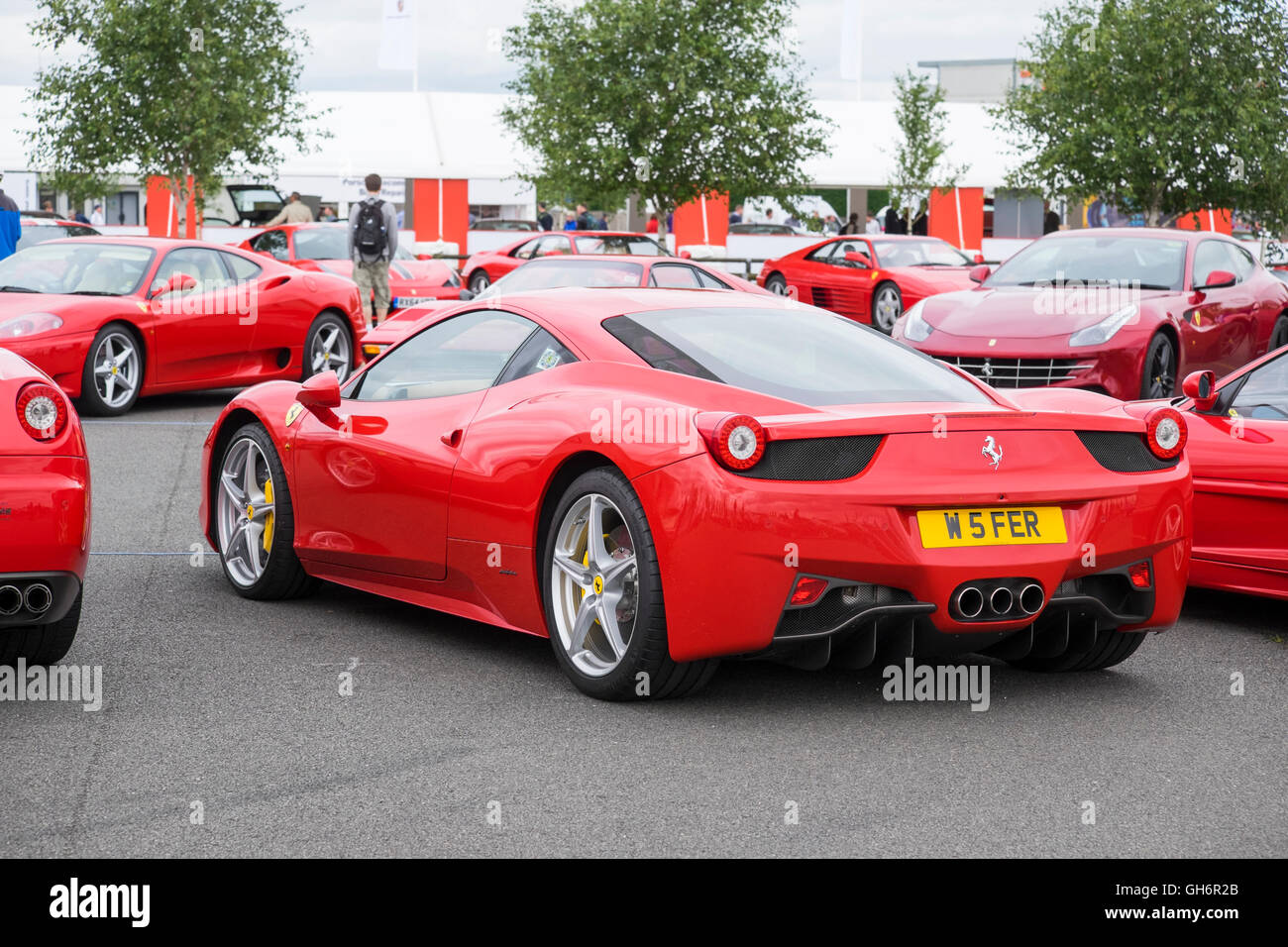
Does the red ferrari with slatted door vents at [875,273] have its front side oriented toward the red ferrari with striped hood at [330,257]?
no

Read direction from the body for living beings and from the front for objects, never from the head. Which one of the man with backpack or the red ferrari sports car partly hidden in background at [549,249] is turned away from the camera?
the man with backpack

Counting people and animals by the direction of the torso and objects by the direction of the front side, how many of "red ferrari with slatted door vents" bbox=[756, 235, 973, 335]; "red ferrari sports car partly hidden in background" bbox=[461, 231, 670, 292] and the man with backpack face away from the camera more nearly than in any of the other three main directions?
1

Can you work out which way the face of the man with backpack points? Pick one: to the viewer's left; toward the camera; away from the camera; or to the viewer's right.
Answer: away from the camera

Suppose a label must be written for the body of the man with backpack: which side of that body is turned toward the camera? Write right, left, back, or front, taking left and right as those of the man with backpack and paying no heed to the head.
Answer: back

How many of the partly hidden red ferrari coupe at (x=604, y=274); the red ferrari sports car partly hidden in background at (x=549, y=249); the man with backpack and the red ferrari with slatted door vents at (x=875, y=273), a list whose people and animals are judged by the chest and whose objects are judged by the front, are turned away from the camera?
1

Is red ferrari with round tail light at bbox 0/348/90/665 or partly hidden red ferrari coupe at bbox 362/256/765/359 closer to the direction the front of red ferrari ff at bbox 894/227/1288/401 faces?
the red ferrari with round tail light

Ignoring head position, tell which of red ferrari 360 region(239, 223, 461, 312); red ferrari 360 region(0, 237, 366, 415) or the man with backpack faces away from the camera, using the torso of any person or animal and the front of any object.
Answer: the man with backpack

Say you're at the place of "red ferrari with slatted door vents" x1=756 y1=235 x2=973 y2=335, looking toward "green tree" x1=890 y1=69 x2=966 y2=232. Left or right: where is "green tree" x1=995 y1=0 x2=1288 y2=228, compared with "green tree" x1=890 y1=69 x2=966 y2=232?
right

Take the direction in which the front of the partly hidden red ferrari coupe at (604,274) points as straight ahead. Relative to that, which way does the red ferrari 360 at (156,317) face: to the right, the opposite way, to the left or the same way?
the same way

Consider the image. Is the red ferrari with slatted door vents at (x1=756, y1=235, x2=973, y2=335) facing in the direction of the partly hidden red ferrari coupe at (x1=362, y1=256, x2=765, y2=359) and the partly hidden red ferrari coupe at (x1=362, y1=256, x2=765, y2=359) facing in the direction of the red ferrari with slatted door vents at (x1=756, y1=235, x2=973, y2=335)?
no

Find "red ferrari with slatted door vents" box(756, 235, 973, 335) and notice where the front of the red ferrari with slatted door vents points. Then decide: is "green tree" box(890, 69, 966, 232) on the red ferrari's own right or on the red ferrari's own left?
on the red ferrari's own left
